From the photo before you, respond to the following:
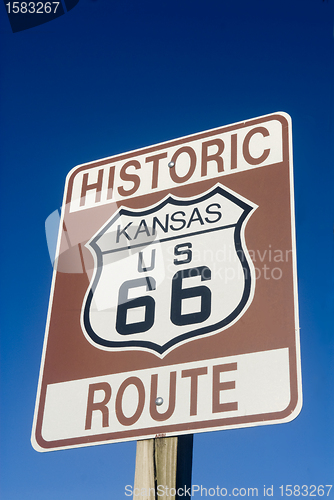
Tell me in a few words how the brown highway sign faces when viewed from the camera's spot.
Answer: facing the viewer and to the left of the viewer
